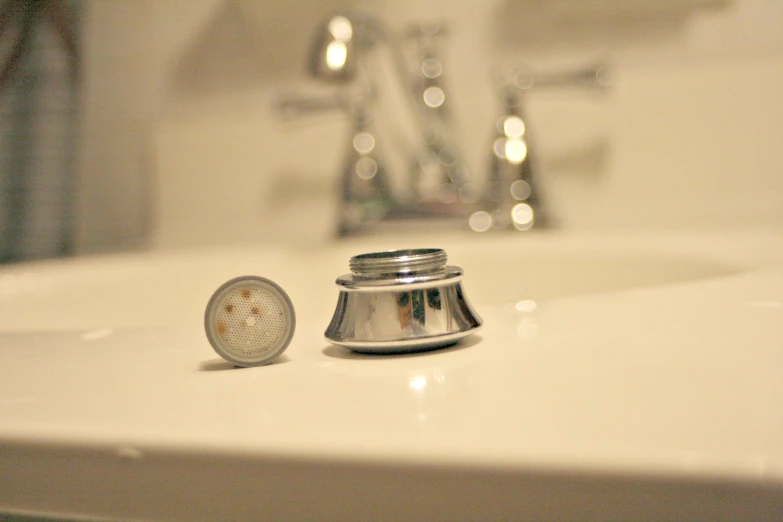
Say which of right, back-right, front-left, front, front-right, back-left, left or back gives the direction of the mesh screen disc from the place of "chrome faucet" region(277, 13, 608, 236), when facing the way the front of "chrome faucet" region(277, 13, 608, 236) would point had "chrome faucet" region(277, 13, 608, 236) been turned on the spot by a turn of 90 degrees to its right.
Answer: back-left

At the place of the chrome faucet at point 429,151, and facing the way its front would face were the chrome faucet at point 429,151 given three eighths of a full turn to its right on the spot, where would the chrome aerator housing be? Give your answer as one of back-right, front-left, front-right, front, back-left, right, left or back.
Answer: back

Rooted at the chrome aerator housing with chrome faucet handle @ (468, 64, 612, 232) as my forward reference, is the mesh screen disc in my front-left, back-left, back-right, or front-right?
back-left

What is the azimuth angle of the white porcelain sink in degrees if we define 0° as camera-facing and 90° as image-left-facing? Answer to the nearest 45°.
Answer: approximately 0°
